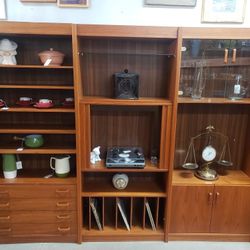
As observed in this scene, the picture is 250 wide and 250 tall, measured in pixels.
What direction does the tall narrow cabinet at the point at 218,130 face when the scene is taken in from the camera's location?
facing the viewer

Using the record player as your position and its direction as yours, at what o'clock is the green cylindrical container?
The green cylindrical container is roughly at 3 o'clock from the record player.

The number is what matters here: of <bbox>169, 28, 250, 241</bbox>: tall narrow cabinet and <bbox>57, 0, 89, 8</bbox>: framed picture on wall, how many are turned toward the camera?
2

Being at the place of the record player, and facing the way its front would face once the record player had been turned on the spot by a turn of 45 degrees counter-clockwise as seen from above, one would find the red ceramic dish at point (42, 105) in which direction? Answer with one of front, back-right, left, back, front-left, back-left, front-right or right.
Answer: back-right

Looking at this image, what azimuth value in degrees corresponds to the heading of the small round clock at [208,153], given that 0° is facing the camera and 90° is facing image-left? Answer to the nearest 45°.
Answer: approximately 0°

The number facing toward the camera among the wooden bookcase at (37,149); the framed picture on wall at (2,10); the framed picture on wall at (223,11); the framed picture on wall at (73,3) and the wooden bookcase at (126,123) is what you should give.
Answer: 5

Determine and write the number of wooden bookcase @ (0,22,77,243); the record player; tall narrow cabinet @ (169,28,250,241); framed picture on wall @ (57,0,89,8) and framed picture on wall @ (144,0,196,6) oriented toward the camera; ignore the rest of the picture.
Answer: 5

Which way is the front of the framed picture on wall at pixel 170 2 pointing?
toward the camera

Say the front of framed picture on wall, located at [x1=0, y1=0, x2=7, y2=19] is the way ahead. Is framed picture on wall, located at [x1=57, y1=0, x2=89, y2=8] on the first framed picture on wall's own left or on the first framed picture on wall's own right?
on the first framed picture on wall's own left

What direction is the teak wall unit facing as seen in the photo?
toward the camera

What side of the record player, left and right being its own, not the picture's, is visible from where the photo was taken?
front

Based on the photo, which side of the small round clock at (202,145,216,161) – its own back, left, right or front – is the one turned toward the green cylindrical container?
right

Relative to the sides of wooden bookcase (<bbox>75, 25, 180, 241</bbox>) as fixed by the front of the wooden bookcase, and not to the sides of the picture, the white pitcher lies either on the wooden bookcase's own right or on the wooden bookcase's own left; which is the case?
on the wooden bookcase's own right

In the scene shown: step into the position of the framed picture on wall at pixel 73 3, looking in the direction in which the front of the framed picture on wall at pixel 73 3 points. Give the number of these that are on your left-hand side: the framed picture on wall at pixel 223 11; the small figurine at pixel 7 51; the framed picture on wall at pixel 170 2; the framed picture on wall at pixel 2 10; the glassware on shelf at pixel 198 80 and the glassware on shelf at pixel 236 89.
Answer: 4

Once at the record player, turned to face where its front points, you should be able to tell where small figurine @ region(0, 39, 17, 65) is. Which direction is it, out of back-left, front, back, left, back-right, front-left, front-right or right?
right

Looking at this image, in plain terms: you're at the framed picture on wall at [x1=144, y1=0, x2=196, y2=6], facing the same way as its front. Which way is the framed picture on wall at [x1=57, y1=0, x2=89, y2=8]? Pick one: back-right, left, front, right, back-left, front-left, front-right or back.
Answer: right

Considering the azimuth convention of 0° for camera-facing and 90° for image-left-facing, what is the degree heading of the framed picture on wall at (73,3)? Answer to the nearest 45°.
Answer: approximately 0°
